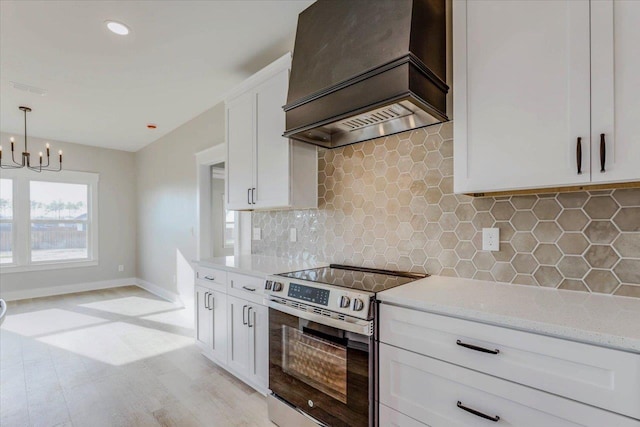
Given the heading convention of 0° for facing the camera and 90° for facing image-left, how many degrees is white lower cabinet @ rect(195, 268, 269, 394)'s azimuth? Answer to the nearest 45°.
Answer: approximately 45°

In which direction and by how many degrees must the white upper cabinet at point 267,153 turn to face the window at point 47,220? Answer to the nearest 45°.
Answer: approximately 90° to its right

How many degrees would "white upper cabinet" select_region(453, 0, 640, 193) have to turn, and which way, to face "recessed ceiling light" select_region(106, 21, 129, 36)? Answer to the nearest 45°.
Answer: approximately 90° to its right

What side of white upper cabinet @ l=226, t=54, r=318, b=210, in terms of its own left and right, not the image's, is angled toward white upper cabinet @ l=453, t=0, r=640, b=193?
left

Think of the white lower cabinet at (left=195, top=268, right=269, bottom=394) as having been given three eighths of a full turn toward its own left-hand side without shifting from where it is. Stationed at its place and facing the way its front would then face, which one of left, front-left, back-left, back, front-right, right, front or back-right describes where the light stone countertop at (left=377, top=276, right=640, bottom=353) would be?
front-right

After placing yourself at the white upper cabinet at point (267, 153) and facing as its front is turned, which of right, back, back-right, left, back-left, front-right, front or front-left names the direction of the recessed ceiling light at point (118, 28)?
front-right

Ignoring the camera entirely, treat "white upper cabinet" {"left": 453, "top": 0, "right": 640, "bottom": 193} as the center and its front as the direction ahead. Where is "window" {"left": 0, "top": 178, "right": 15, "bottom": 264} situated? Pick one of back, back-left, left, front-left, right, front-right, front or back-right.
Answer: right

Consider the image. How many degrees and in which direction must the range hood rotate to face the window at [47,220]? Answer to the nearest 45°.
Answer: approximately 90° to its right

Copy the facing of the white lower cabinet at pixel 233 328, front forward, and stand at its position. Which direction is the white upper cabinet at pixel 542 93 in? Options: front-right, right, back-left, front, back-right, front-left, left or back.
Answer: left

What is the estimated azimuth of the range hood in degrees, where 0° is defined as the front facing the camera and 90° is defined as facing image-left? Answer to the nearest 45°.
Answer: approximately 45°

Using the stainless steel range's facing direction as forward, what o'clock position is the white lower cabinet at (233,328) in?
The white lower cabinet is roughly at 3 o'clock from the stainless steel range.

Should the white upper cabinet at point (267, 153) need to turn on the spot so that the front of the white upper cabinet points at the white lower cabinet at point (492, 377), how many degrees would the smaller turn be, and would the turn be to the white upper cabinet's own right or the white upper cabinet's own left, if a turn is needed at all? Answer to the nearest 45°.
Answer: approximately 90° to the white upper cabinet's own left
